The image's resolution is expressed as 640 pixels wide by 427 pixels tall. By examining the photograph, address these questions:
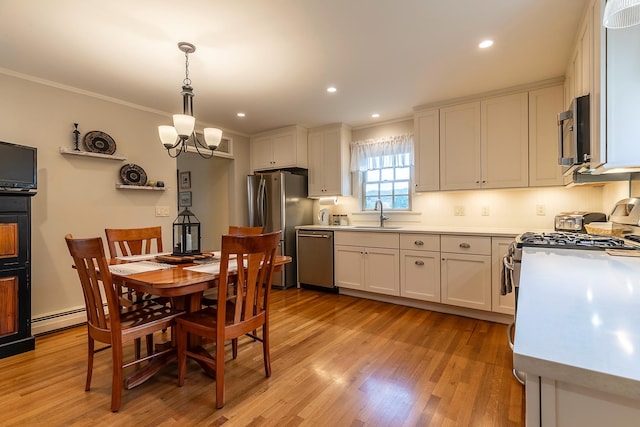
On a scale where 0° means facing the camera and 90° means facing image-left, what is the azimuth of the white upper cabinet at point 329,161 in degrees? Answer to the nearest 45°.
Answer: approximately 45°

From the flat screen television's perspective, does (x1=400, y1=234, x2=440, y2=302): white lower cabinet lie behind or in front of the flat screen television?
in front

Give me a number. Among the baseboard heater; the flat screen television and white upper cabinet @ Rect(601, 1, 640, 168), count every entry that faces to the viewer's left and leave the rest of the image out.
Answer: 1

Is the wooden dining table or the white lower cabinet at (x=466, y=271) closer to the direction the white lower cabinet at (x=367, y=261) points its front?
the wooden dining table

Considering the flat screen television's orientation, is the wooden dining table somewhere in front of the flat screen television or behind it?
in front

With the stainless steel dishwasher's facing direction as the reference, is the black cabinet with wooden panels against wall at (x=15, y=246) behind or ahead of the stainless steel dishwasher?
ahead

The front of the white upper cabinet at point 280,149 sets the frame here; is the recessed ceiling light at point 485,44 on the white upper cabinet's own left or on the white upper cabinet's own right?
on the white upper cabinet's own left

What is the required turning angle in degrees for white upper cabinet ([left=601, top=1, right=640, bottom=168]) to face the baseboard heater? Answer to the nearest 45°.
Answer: approximately 45° to its left

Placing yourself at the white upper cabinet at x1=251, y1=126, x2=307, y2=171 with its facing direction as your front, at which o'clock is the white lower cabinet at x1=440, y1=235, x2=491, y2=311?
The white lower cabinet is roughly at 9 o'clock from the white upper cabinet.
